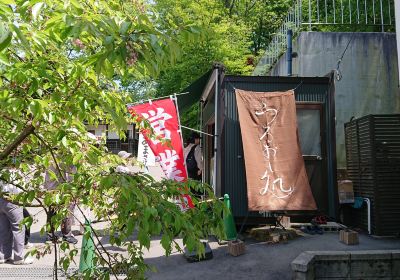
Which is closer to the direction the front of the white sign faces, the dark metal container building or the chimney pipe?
the dark metal container building

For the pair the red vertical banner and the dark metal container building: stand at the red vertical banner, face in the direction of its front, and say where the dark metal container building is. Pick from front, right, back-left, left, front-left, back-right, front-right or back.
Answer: left

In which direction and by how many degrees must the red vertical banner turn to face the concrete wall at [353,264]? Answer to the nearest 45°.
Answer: approximately 45° to its left

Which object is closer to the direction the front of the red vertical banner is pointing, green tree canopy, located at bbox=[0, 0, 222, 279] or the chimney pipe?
the green tree canopy

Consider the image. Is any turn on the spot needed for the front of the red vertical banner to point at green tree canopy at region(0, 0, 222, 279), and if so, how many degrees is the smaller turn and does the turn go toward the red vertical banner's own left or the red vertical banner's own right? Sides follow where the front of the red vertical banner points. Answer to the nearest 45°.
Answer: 0° — it already faces it

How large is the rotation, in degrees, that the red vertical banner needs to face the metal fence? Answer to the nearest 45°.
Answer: approximately 135° to its left

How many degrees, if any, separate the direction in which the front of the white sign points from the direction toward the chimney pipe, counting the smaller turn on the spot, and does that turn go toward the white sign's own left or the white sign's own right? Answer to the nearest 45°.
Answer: approximately 90° to the white sign's own left

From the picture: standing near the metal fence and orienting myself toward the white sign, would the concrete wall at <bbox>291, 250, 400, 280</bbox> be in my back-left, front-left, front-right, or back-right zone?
front-left

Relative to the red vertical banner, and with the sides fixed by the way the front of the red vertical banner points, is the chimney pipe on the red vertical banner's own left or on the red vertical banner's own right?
on the red vertical banner's own left

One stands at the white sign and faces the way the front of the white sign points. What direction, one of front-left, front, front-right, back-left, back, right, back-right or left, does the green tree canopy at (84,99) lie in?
front

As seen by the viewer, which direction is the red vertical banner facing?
toward the camera

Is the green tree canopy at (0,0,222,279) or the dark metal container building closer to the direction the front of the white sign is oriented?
the green tree canopy

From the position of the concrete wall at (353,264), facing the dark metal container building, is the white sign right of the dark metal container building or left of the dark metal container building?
left

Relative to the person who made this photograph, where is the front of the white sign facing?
facing the viewer

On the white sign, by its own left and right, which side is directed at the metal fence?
left
